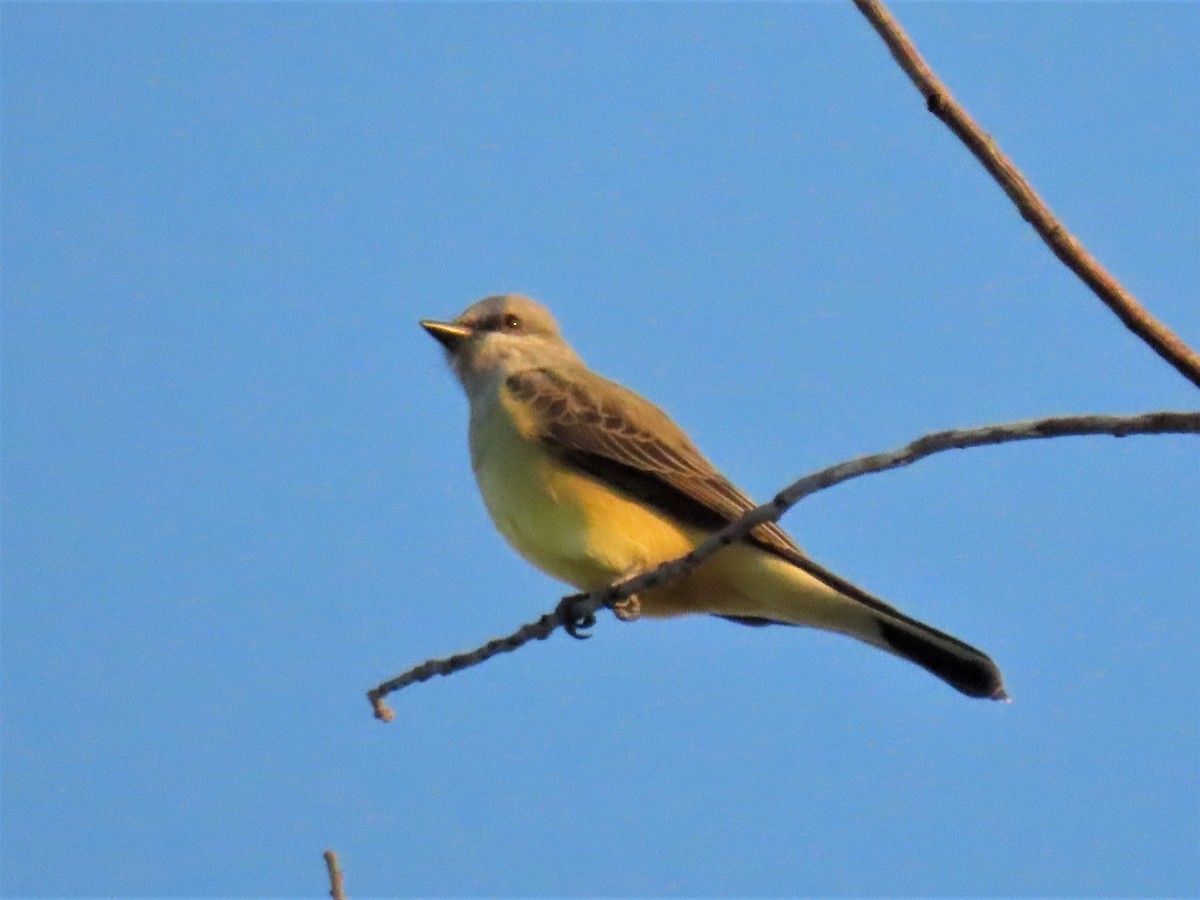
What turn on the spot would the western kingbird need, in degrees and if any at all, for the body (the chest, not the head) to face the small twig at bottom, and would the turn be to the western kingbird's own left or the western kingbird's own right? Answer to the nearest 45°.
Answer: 0° — it already faces it

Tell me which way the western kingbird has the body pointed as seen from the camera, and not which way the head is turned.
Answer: to the viewer's left
